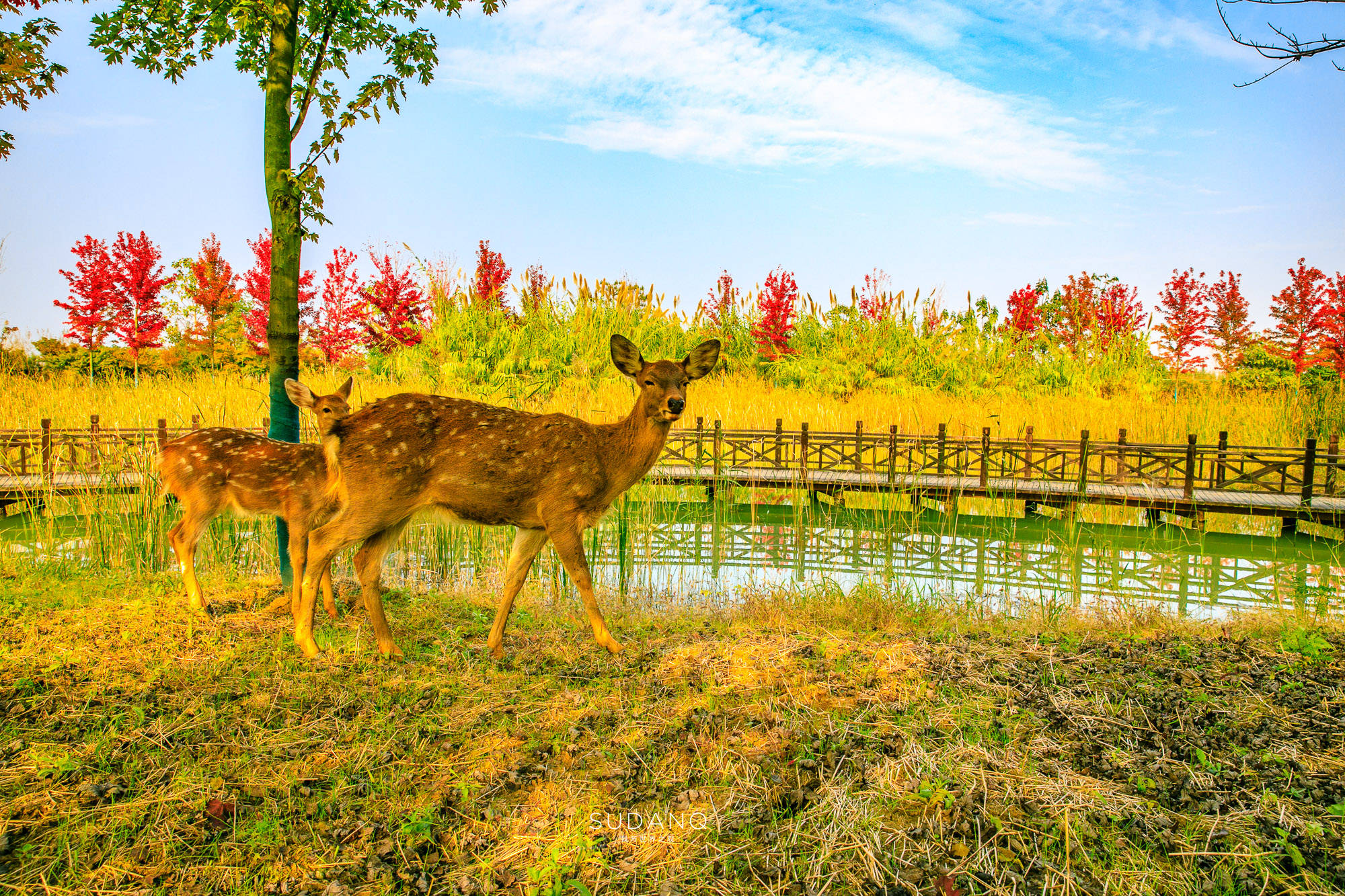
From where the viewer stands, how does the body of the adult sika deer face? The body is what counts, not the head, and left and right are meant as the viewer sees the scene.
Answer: facing to the right of the viewer

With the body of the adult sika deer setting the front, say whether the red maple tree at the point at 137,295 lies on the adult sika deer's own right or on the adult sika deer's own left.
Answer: on the adult sika deer's own left

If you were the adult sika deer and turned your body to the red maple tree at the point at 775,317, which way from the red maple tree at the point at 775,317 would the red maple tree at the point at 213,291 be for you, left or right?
left

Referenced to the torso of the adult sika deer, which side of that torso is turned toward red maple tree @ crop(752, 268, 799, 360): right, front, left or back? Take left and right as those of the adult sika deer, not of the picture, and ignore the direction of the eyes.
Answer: left

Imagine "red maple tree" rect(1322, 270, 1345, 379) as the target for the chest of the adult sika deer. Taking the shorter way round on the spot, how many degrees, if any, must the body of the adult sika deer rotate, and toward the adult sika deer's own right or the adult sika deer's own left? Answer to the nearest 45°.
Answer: approximately 45° to the adult sika deer's own left

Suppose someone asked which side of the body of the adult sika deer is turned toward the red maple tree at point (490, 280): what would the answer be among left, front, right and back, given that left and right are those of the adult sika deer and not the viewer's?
left
